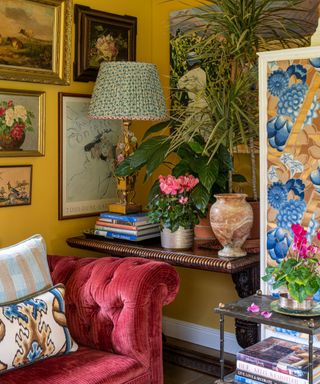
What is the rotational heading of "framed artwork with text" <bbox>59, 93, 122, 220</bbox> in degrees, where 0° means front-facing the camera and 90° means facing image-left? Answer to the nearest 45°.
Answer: approximately 315°

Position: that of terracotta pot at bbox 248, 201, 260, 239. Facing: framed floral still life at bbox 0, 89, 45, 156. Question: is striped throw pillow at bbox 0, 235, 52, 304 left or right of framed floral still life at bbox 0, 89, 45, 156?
left

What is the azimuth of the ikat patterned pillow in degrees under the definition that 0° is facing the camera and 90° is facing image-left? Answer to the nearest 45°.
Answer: approximately 315°

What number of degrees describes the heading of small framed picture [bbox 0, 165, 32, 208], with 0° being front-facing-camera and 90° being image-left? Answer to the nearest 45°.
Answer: approximately 315°
